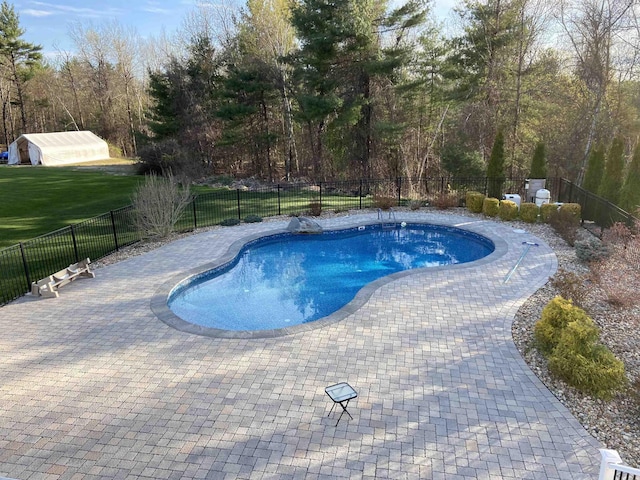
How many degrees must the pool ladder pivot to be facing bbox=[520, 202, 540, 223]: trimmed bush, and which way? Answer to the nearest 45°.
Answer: approximately 90° to its left

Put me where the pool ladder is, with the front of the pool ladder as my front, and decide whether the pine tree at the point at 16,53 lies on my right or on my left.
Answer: on my right

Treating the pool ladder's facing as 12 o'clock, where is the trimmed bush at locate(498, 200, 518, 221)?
The trimmed bush is roughly at 9 o'clock from the pool ladder.

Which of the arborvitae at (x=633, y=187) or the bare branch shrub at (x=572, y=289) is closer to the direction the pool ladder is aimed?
the bare branch shrub

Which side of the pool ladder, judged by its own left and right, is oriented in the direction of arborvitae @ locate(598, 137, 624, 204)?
left

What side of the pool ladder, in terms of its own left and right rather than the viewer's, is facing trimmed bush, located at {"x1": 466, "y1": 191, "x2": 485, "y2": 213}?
left

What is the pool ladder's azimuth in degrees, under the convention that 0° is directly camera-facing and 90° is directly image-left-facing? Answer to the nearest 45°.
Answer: approximately 0°

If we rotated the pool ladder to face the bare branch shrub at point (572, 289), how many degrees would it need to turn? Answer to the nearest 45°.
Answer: approximately 45° to its left

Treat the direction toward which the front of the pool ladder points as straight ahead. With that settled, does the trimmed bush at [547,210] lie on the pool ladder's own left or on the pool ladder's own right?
on the pool ladder's own left

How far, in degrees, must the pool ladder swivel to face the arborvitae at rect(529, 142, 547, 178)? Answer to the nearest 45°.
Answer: approximately 135° to its left
